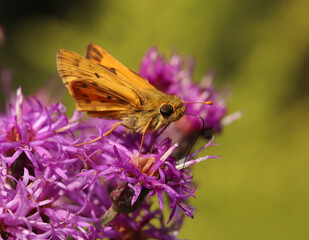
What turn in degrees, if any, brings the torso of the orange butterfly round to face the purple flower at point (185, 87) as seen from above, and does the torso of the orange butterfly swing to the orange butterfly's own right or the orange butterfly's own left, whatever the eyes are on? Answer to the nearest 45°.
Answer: approximately 90° to the orange butterfly's own left

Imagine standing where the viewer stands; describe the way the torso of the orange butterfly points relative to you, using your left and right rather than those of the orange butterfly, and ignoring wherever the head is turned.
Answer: facing to the right of the viewer
